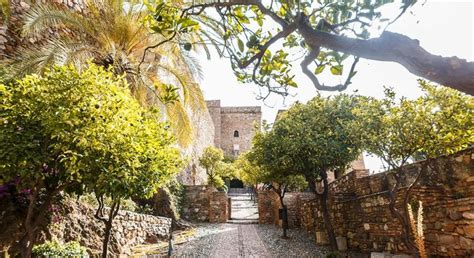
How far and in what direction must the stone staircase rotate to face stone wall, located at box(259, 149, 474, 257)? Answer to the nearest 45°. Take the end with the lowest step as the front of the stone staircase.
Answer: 0° — it already faces it

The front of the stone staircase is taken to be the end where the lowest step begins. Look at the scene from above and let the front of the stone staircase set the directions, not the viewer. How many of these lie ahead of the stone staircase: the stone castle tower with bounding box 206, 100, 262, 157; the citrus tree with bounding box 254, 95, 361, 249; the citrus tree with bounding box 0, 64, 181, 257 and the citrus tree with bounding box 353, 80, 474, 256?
3

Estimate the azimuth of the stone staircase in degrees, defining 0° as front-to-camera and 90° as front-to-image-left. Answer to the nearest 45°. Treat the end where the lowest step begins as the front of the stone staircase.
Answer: approximately 0°

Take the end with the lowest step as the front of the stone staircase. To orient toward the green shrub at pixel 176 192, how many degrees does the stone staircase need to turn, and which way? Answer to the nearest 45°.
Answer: approximately 45° to its right

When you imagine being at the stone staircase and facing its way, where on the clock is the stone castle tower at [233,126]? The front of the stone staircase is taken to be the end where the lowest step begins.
The stone castle tower is roughly at 6 o'clock from the stone staircase.

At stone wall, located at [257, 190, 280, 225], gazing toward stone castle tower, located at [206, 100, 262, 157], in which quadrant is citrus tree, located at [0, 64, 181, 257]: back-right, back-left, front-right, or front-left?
back-left

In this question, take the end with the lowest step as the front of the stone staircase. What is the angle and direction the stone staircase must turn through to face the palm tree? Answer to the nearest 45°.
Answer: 0° — it already faces it
